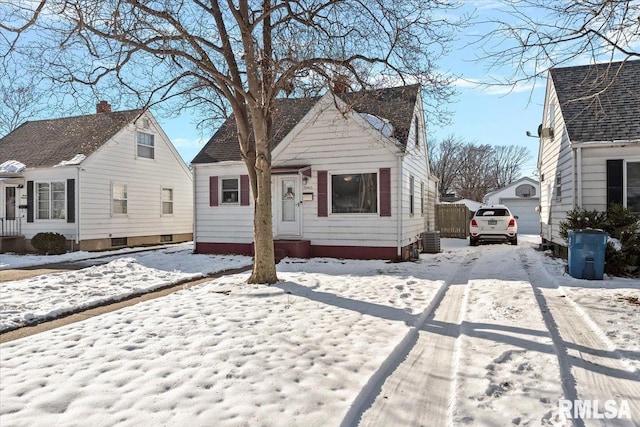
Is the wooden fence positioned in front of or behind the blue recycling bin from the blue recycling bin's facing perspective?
behind

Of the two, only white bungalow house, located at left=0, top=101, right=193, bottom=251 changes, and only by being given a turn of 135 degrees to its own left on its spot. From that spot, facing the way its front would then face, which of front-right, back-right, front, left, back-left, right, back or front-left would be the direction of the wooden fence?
front

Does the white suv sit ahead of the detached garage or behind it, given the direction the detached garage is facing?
ahead

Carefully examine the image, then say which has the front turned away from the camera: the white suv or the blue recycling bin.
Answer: the white suv

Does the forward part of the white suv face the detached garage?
yes

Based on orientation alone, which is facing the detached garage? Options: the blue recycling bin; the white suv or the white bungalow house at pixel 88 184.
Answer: the white suv

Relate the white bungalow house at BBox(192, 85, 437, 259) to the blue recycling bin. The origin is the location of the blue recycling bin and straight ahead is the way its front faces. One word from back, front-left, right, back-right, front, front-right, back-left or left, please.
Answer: right

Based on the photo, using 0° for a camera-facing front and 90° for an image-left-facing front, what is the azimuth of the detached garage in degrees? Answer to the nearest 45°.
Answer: approximately 0°

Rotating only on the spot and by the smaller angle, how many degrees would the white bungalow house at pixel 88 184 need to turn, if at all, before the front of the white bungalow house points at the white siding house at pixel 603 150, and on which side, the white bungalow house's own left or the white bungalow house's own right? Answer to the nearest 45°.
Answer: approximately 90° to the white bungalow house's own left

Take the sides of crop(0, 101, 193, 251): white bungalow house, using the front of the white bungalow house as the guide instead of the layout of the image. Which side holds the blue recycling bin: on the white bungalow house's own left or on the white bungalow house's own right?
on the white bungalow house's own left

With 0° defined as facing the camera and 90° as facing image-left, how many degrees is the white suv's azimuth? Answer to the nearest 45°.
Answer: approximately 180°

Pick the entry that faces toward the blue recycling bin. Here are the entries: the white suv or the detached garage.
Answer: the detached garage

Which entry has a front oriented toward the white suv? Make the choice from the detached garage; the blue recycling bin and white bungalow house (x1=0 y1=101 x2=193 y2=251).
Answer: the detached garage

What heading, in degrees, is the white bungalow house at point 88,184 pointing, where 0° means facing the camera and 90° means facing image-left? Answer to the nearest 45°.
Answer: approximately 45°
